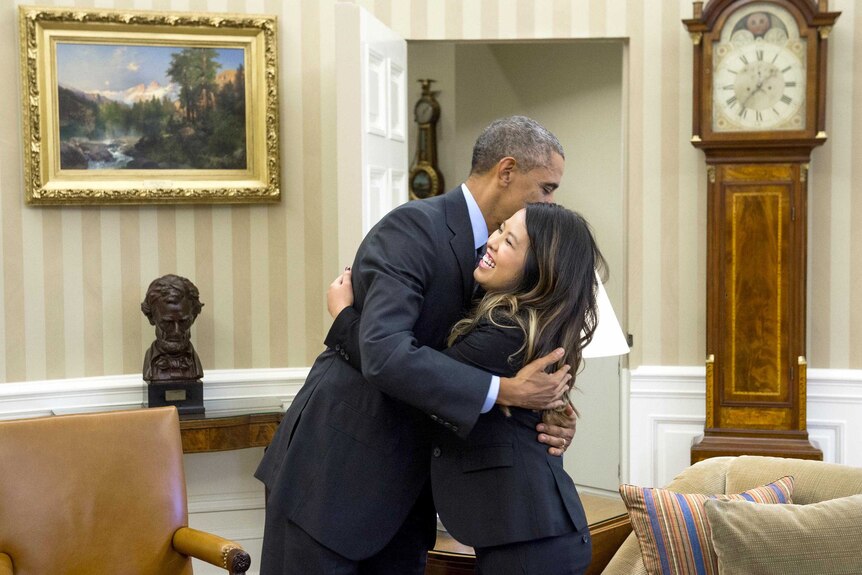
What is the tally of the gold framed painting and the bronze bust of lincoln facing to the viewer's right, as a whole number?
0

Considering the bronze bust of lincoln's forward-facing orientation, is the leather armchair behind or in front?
in front

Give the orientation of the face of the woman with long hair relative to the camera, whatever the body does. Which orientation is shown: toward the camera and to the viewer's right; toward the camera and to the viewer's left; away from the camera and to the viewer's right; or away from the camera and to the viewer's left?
toward the camera and to the viewer's left

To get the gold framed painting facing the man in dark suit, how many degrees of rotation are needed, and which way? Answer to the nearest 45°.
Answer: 0° — it already faces them

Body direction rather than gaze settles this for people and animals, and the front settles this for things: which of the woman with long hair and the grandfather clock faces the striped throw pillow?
the grandfather clock

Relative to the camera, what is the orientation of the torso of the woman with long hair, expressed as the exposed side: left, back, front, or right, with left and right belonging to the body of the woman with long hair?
left

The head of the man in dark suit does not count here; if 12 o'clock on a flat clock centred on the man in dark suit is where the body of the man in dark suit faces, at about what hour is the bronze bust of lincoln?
The bronze bust of lincoln is roughly at 8 o'clock from the man in dark suit.

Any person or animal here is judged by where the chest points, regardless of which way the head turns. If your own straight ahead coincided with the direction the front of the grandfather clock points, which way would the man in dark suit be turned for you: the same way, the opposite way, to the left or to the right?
to the left

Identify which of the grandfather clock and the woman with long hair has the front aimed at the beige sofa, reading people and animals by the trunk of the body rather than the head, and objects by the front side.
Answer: the grandfather clock

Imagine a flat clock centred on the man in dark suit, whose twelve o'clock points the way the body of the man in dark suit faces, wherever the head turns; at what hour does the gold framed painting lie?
The gold framed painting is roughly at 8 o'clock from the man in dark suit.

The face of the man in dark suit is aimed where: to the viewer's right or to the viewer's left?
to the viewer's right

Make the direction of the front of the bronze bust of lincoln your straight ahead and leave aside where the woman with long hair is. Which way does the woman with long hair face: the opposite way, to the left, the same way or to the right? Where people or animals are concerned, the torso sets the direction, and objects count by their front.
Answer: to the right

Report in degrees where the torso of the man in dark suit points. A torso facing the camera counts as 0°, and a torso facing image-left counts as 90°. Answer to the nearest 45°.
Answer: approximately 270°

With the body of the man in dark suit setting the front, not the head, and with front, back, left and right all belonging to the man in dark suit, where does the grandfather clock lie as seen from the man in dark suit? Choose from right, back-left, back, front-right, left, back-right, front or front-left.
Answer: front-left
